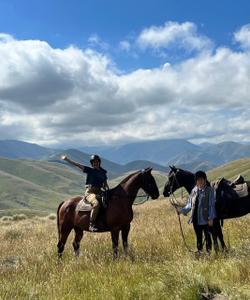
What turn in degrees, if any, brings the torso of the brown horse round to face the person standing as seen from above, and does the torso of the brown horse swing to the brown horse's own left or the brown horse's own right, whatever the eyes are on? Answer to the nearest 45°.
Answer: approximately 45° to the brown horse's own right

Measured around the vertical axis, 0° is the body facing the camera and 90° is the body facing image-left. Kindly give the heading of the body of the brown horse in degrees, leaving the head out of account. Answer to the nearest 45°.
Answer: approximately 270°
